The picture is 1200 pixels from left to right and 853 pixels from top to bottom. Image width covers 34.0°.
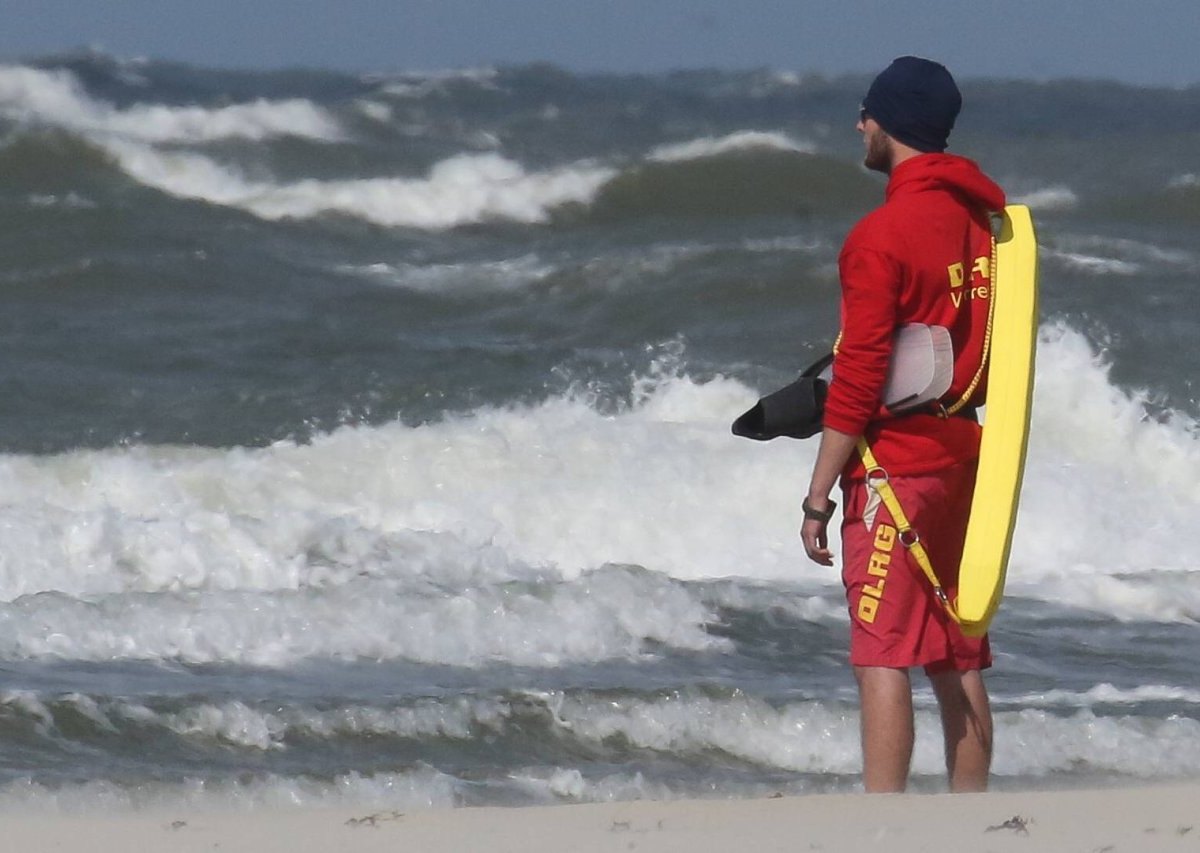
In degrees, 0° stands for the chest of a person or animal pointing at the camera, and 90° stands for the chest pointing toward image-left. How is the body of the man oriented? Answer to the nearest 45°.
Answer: approximately 135°
